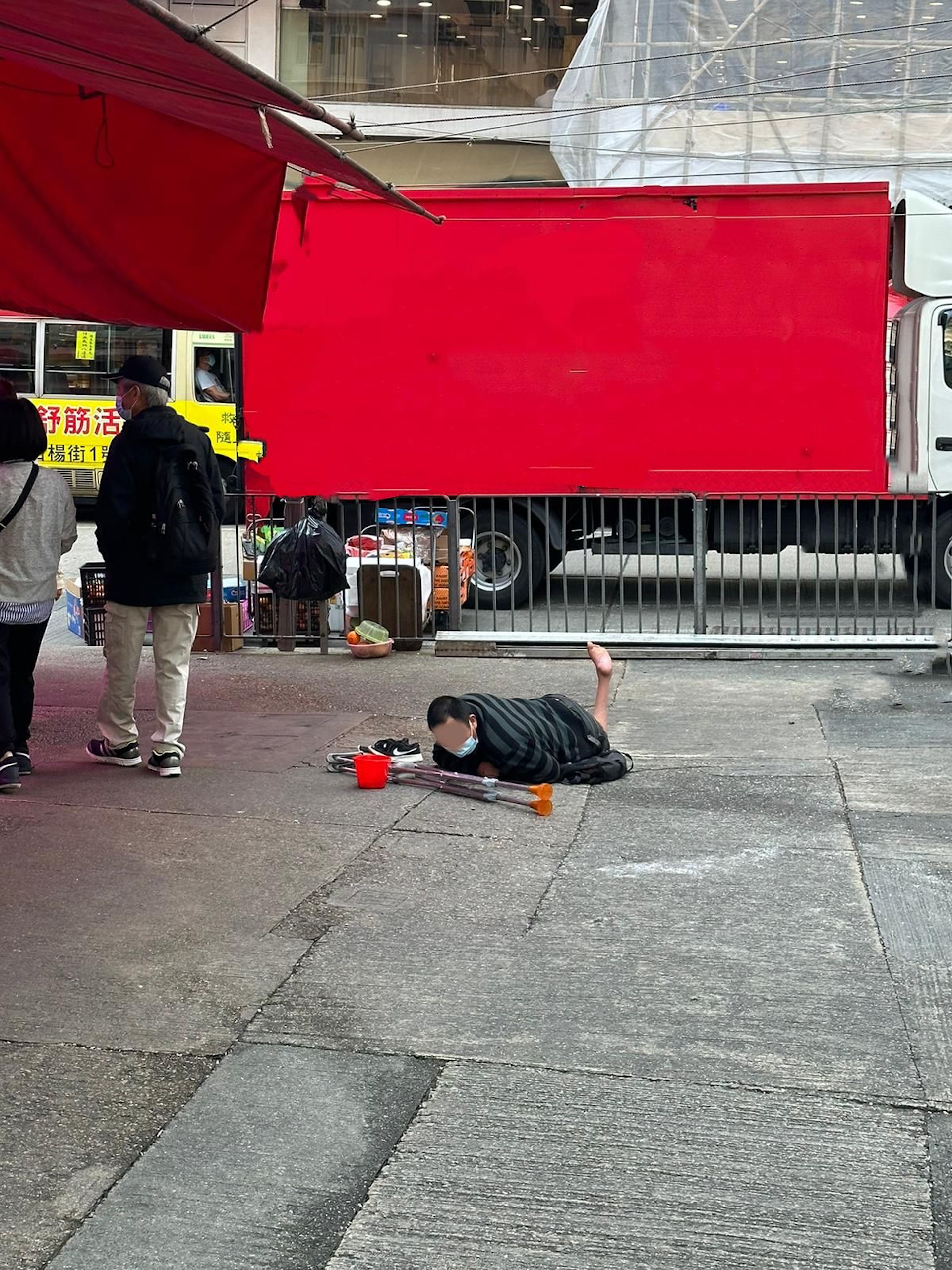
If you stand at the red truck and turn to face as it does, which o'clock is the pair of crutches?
The pair of crutches is roughly at 3 o'clock from the red truck.

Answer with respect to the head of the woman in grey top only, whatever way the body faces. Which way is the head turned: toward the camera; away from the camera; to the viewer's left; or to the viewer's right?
away from the camera

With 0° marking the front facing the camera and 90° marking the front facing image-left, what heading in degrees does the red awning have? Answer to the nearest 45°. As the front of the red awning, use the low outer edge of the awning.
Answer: approximately 270°

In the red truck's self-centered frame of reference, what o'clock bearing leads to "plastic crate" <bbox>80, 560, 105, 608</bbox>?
The plastic crate is roughly at 5 o'clock from the red truck.

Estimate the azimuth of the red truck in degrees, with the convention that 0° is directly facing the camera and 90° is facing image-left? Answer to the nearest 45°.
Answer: approximately 270°

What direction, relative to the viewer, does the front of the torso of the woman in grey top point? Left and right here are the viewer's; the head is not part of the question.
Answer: facing away from the viewer

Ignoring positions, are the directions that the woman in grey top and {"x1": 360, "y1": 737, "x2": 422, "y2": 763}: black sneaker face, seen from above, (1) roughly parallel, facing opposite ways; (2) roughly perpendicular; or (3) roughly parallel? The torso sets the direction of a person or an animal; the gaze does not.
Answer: roughly perpendicular

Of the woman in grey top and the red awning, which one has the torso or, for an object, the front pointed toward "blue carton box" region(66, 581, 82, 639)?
the woman in grey top

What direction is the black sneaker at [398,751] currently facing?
to the viewer's left
